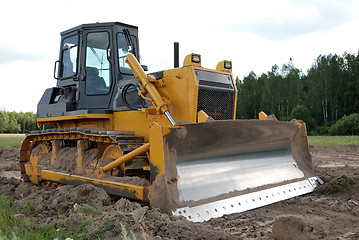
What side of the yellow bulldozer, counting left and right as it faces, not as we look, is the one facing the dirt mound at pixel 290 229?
front

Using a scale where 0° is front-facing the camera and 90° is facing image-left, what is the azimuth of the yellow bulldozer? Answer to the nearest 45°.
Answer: approximately 315°
